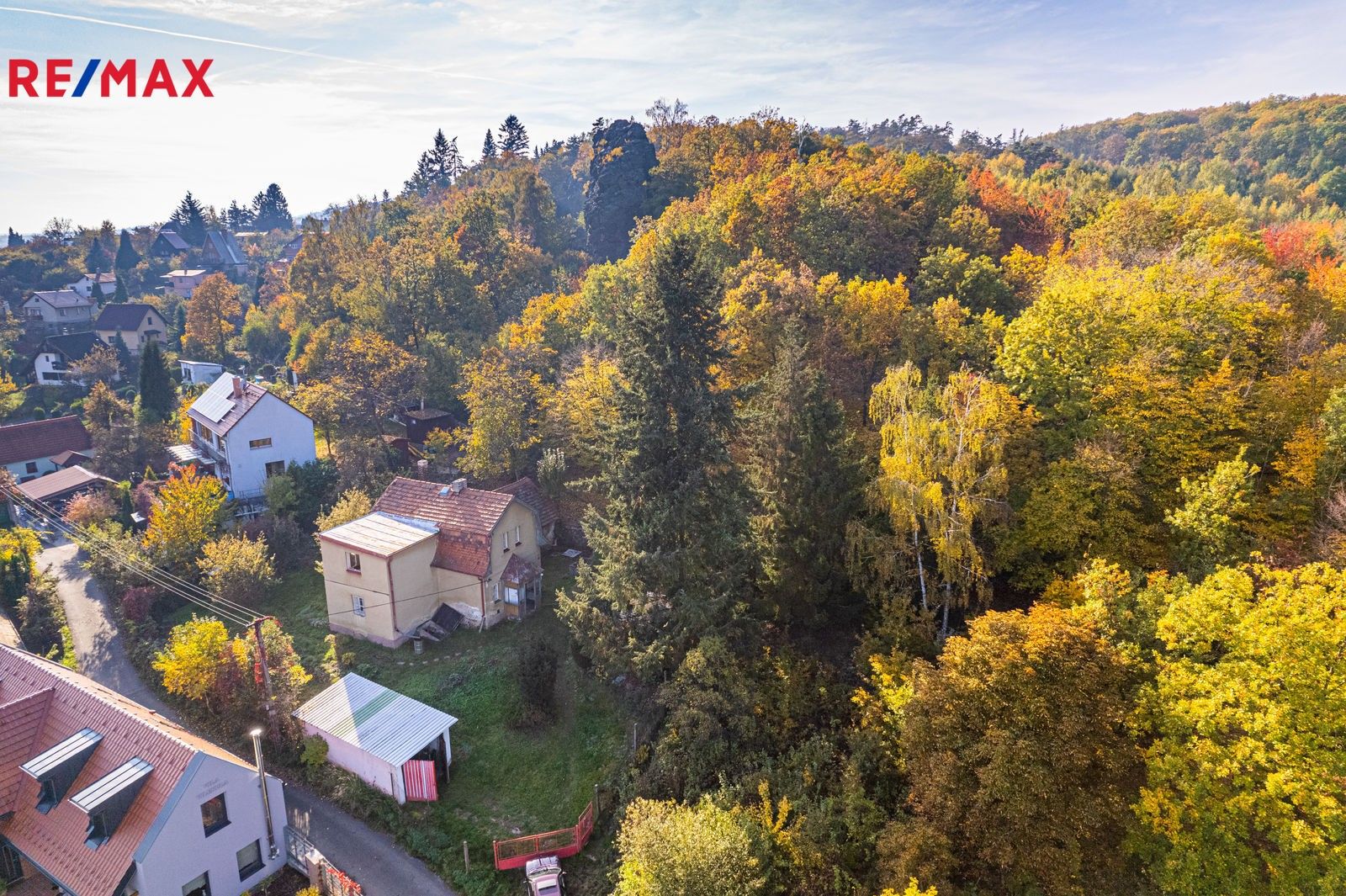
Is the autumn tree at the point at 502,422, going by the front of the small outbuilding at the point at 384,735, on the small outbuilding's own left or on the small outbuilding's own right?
on the small outbuilding's own left

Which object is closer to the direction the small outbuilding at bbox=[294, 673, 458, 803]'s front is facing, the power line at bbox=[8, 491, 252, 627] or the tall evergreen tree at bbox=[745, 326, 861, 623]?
the tall evergreen tree

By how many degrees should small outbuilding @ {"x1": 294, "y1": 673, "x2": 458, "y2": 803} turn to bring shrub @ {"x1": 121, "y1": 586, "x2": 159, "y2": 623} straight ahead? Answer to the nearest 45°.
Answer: approximately 180°

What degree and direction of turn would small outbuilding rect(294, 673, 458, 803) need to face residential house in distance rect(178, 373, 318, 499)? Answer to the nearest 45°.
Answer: approximately 135° to its left

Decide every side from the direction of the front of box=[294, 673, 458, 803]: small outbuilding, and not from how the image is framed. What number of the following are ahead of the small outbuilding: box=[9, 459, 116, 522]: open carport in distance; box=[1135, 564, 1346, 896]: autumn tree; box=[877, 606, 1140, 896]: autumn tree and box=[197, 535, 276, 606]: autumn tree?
2

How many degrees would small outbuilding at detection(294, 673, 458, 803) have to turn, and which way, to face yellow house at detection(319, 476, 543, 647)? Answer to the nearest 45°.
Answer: approximately 135° to its left

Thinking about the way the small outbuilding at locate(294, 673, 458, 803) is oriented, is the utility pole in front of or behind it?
behind

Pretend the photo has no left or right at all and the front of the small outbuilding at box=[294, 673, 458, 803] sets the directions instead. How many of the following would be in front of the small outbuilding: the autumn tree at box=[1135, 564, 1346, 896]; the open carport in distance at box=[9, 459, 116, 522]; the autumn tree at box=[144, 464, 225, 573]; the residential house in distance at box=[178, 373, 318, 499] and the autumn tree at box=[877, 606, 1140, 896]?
2

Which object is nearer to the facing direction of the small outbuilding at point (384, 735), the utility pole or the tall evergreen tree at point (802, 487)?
the tall evergreen tree

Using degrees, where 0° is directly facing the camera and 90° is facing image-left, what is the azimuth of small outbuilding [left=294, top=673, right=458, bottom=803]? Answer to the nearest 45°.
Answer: approximately 315°

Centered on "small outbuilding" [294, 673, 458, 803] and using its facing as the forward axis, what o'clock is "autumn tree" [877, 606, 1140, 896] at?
The autumn tree is roughly at 12 o'clock from the small outbuilding.
